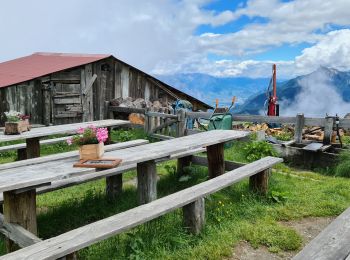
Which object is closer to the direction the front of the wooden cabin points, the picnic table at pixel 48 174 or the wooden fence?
the picnic table

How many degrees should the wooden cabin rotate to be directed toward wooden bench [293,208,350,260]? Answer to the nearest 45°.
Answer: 0° — it already faces it

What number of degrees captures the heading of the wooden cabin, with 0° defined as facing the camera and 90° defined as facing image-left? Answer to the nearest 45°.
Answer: approximately 0°

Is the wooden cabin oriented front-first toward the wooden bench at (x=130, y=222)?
yes

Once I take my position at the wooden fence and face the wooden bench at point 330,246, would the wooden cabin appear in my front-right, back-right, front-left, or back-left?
back-right

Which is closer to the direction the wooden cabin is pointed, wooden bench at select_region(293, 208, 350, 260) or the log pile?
the wooden bench

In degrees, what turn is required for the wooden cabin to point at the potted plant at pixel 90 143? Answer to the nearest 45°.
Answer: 0° — it already faces it
